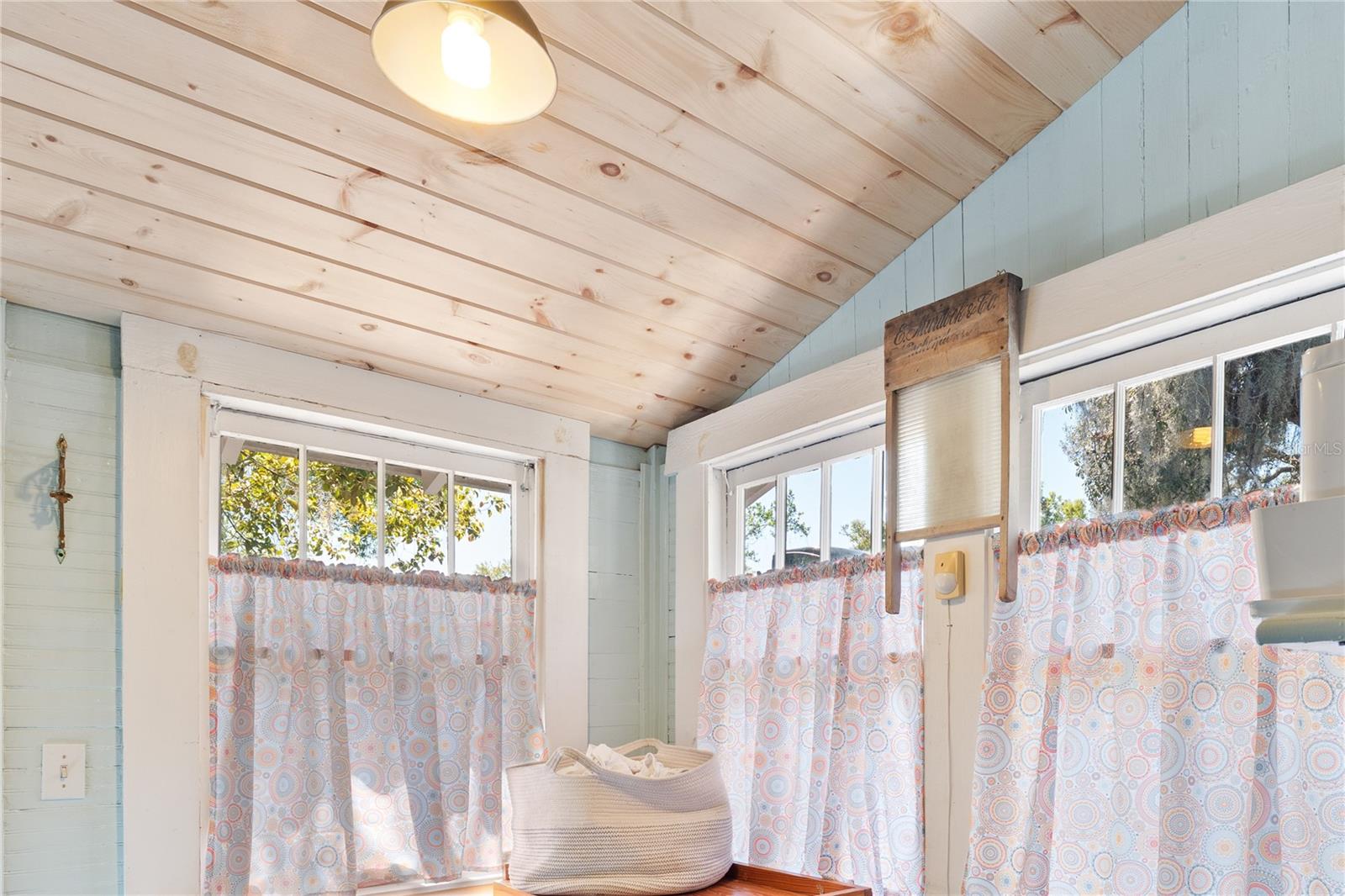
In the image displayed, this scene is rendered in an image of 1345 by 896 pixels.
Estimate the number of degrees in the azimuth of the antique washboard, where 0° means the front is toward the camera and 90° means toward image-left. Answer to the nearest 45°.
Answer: approximately 45°

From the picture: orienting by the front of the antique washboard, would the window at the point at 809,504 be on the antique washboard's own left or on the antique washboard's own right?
on the antique washboard's own right
